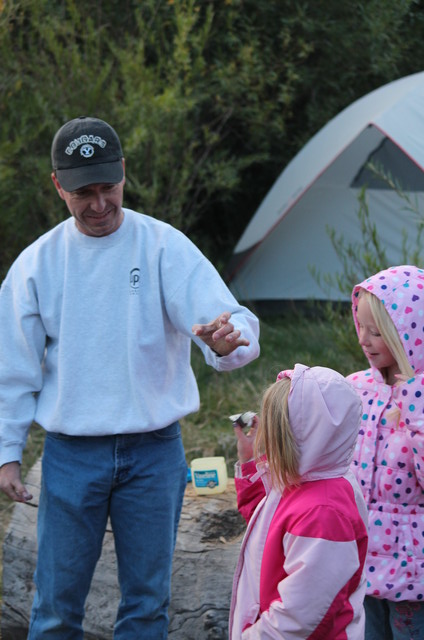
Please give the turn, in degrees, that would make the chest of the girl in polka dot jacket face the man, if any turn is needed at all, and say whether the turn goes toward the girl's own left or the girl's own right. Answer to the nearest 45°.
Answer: approximately 45° to the girl's own right

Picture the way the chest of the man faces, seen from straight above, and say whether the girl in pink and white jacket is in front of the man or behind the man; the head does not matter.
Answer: in front

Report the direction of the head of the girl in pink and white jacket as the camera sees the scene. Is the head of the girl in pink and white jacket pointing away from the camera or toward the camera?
away from the camera

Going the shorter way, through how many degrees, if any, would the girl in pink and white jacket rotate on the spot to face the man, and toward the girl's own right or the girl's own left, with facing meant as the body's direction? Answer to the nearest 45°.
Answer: approximately 45° to the girl's own right

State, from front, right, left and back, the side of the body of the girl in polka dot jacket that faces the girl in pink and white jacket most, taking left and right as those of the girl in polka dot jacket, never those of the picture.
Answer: front

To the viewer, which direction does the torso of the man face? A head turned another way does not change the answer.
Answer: toward the camera

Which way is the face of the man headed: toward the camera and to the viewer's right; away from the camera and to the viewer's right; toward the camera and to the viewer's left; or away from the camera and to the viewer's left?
toward the camera and to the viewer's right

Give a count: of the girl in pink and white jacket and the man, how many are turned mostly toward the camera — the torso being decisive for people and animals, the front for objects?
1

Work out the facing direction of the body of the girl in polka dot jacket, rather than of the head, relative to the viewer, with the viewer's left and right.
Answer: facing the viewer and to the left of the viewer

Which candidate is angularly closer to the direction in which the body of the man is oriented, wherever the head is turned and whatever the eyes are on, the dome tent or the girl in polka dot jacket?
the girl in polka dot jacket

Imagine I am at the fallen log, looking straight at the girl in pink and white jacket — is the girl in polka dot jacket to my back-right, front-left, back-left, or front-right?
front-left

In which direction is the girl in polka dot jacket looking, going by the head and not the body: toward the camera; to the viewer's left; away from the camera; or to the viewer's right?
to the viewer's left

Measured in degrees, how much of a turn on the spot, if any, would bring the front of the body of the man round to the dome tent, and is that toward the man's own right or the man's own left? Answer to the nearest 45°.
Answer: approximately 180°

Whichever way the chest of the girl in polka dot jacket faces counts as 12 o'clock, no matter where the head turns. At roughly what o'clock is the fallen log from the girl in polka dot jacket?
The fallen log is roughly at 3 o'clock from the girl in polka dot jacket.
